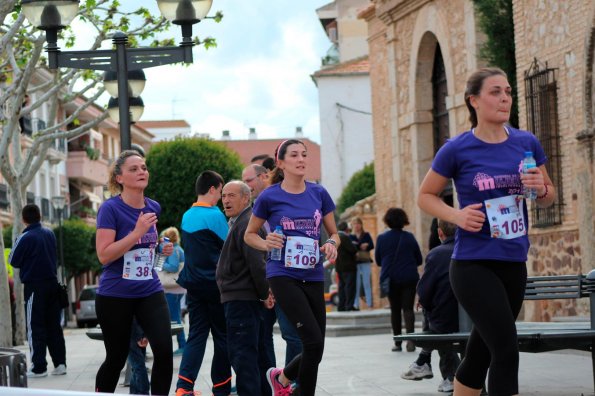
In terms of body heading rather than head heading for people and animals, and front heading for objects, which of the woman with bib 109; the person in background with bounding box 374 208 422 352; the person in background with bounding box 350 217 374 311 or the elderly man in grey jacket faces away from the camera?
the person in background with bounding box 374 208 422 352

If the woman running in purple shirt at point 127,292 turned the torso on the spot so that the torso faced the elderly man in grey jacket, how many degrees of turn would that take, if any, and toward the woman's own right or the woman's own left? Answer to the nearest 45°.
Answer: approximately 90° to the woman's own left

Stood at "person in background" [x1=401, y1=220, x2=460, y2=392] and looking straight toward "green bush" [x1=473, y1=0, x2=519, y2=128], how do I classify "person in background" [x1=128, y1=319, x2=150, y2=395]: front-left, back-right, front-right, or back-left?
back-left

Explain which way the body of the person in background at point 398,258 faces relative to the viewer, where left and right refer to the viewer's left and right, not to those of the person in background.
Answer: facing away from the viewer

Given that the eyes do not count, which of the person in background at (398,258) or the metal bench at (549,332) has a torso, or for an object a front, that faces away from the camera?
the person in background

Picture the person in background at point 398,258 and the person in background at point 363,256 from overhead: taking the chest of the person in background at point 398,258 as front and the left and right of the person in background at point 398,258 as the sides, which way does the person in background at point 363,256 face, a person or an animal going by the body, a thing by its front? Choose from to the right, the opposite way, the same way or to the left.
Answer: the opposite way

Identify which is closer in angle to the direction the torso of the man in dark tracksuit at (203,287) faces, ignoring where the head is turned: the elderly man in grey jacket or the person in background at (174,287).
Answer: the person in background

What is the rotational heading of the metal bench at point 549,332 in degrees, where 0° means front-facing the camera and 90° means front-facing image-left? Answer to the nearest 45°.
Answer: approximately 0°

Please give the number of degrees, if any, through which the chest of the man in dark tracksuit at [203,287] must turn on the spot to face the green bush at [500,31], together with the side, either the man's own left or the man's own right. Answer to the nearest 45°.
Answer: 0° — they already face it

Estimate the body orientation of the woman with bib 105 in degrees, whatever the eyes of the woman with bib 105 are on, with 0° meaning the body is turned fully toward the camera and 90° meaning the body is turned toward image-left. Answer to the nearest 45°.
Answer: approximately 315°

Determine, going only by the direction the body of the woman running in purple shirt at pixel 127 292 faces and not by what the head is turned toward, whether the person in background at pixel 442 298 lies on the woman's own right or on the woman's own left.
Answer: on the woman's own left

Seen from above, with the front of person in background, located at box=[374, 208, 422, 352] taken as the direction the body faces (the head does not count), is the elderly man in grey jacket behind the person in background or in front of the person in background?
behind
